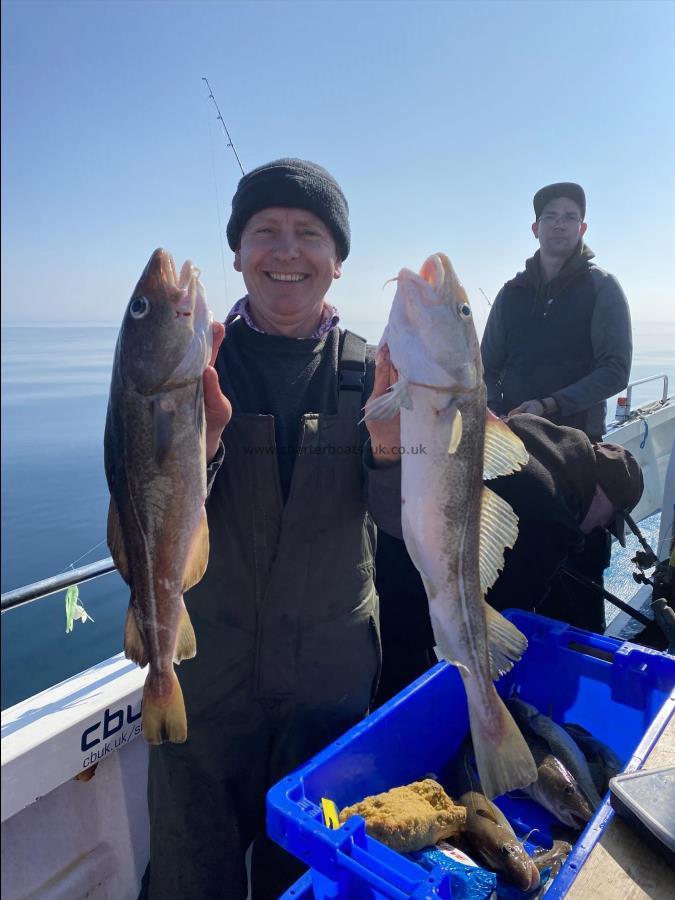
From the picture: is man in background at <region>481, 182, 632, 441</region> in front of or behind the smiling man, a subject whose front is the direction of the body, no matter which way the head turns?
behind

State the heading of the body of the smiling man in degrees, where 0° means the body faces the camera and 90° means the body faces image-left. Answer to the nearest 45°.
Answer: approximately 0°

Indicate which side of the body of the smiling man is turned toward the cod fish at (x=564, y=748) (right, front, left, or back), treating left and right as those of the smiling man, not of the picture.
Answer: left

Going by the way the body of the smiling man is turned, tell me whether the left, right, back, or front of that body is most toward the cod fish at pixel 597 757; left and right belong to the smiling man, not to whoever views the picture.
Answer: left
